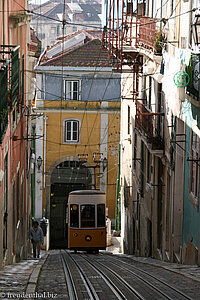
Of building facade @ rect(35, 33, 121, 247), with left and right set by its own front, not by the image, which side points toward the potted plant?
front

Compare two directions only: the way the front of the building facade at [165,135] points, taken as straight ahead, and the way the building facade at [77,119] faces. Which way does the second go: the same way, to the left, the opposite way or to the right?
to the left

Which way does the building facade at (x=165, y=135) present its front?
to the viewer's left

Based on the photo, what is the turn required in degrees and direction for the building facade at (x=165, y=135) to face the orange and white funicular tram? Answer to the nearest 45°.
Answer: approximately 45° to its right

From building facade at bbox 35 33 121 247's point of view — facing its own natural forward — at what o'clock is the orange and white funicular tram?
The orange and white funicular tram is roughly at 12 o'clock from the building facade.

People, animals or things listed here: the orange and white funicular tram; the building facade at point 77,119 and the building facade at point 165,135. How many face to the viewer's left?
1

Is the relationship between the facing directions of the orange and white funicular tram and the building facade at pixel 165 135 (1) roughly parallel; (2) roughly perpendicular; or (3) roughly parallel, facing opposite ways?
roughly perpendicular
